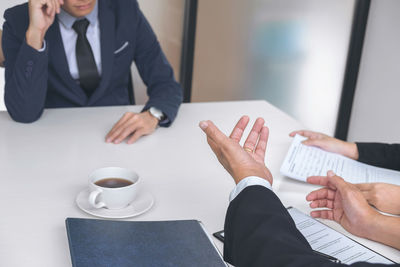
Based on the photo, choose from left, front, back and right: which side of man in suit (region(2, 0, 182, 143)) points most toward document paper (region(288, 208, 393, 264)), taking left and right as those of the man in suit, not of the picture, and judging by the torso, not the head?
front

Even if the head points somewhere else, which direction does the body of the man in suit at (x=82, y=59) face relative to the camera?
toward the camera

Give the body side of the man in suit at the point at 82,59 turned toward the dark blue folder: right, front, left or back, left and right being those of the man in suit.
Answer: front

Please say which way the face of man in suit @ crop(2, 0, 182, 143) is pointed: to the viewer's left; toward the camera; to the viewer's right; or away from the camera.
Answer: toward the camera

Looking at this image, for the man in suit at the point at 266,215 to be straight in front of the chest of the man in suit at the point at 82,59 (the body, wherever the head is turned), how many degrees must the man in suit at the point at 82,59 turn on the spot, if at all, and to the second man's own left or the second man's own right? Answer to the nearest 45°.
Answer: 0° — they already face them

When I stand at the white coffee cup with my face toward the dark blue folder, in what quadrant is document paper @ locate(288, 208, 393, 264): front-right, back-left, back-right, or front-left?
front-left

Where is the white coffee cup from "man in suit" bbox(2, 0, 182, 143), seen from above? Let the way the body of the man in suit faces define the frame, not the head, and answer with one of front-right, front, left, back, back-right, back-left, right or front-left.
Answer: front

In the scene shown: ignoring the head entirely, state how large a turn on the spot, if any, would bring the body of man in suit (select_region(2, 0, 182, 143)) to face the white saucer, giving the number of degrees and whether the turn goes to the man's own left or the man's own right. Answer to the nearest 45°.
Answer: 0° — they already face it
